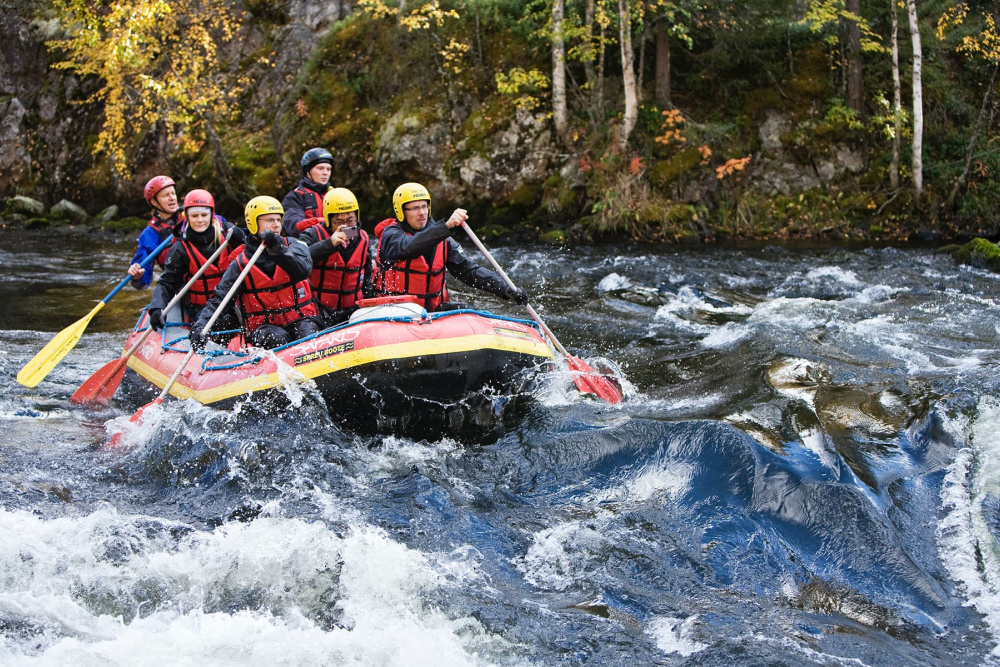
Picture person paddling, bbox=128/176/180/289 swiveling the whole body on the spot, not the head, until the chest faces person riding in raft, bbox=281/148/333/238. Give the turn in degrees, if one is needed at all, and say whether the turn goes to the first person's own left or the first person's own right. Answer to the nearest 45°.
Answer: approximately 45° to the first person's own left

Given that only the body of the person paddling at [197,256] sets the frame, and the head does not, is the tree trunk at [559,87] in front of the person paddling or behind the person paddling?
behind

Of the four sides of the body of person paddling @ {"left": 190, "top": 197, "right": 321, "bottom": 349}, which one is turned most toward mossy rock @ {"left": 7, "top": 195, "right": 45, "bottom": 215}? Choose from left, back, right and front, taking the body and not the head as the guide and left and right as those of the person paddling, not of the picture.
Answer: back

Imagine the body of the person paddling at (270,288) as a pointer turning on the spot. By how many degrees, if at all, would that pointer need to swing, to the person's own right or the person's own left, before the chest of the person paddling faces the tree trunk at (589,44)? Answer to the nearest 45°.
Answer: approximately 135° to the person's own left

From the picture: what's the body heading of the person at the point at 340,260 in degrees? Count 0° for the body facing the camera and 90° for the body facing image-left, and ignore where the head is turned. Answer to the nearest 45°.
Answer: approximately 0°

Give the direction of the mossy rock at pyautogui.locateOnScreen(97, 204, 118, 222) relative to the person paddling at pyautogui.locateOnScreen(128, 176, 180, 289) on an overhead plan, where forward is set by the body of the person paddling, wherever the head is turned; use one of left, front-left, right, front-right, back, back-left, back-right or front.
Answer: back-left

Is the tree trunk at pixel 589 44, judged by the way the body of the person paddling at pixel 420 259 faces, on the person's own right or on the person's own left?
on the person's own left

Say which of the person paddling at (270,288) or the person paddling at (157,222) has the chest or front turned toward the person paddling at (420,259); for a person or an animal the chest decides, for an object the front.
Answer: the person paddling at (157,222)

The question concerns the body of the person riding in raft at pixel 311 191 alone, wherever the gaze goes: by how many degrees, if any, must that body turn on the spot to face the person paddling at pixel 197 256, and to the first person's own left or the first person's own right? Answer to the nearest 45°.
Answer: approximately 90° to the first person's own right
